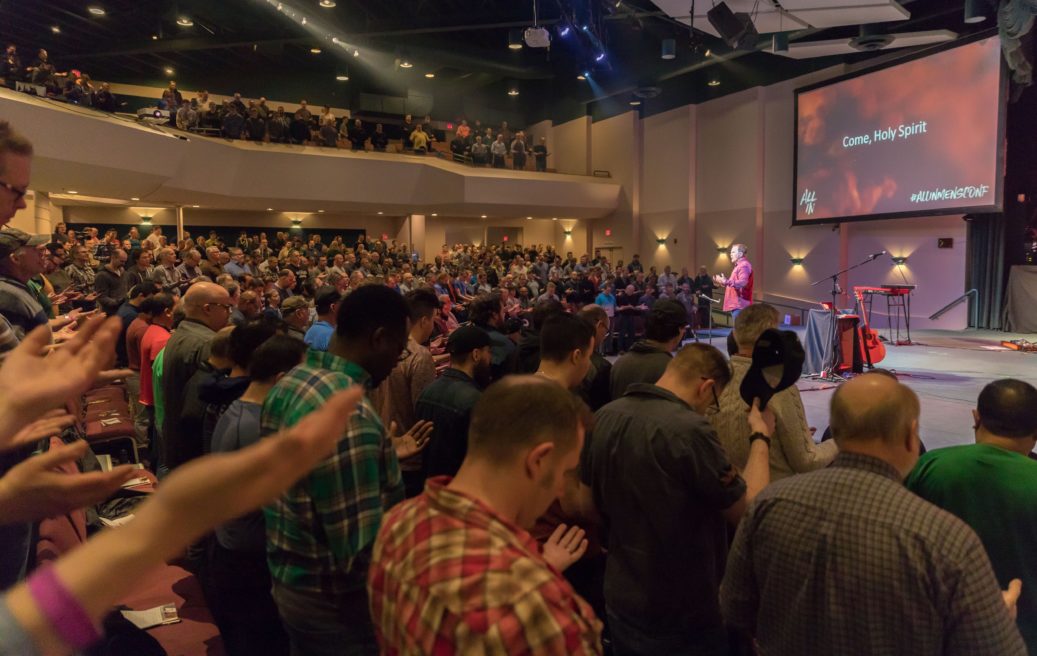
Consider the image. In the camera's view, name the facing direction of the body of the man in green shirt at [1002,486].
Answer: away from the camera

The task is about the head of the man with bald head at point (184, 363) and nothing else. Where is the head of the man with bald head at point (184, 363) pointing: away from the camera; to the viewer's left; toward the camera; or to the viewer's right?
to the viewer's right

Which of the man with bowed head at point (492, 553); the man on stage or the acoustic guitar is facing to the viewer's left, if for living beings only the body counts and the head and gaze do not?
the man on stage

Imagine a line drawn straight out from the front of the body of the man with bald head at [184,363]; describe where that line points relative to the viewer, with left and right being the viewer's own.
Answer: facing to the right of the viewer

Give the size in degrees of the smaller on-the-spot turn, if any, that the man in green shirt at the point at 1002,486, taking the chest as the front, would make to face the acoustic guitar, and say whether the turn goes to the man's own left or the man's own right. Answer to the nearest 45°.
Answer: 0° — they already face it

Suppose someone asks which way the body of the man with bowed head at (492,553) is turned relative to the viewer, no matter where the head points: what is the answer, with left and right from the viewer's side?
facing away from the viewer and to the right of the viewer

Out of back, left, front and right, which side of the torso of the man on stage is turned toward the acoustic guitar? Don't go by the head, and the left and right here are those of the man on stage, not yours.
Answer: back

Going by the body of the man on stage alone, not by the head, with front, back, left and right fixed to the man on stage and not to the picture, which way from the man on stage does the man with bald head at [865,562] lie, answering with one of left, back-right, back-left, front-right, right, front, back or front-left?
left

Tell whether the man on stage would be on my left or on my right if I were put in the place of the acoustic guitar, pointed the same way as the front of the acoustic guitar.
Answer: on my right

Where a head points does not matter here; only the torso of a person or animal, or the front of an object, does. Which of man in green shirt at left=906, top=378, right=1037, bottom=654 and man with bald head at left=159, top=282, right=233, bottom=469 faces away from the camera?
man in green shirt at left=906, top=378, right=1037, bottom=654

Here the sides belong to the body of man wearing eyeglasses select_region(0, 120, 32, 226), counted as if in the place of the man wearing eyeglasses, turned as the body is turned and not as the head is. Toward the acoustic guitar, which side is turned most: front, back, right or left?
front

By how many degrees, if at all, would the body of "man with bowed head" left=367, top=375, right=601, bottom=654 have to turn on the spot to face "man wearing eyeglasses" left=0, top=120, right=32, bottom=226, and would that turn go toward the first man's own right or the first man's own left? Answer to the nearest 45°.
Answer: approximately 90° to the first man's own left

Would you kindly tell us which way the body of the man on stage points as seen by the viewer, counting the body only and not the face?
to the viewer's left

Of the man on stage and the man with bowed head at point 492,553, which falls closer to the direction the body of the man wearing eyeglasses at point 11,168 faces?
the man on stage
